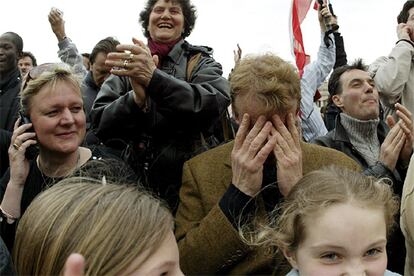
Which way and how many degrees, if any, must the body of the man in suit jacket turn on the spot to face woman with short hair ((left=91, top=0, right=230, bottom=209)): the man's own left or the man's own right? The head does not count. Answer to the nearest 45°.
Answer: approximately 135° to the man's own right

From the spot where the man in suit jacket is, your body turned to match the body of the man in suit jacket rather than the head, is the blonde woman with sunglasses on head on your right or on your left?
on your right

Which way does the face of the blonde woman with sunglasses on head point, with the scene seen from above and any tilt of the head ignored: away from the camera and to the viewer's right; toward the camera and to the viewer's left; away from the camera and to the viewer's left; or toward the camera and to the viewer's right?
toward the camera and to the viewer's right

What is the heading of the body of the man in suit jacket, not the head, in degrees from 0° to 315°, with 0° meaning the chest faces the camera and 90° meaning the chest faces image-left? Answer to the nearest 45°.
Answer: approximately 0°

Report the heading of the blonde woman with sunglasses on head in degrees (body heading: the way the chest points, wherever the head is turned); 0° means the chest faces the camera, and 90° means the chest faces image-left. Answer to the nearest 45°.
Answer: approximately 315°
